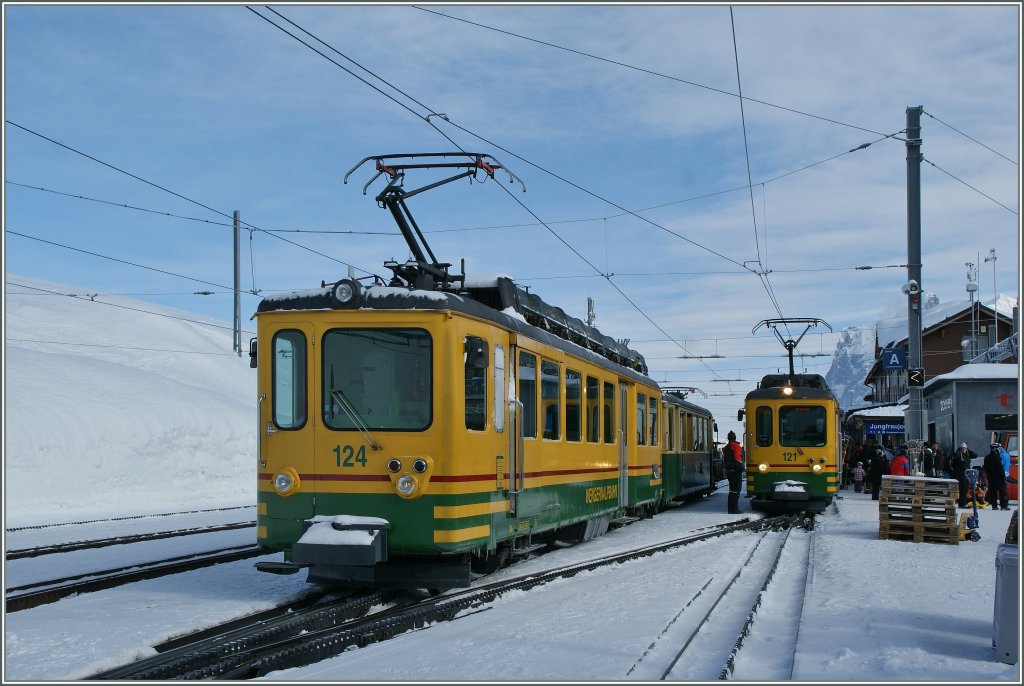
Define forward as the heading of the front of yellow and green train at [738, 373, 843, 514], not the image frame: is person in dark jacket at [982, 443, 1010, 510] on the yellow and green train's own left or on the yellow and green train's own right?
on the yellow and green train's own left

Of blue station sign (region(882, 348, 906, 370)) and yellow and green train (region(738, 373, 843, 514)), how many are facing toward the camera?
2

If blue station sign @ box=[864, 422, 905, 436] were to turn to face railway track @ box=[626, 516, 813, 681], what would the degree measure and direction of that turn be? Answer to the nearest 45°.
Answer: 0° — it already faces it

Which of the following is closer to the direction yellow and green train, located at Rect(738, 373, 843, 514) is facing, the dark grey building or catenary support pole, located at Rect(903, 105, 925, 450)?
the catenary support pole

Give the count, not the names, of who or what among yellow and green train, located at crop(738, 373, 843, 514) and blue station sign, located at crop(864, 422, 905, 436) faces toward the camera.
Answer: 2
